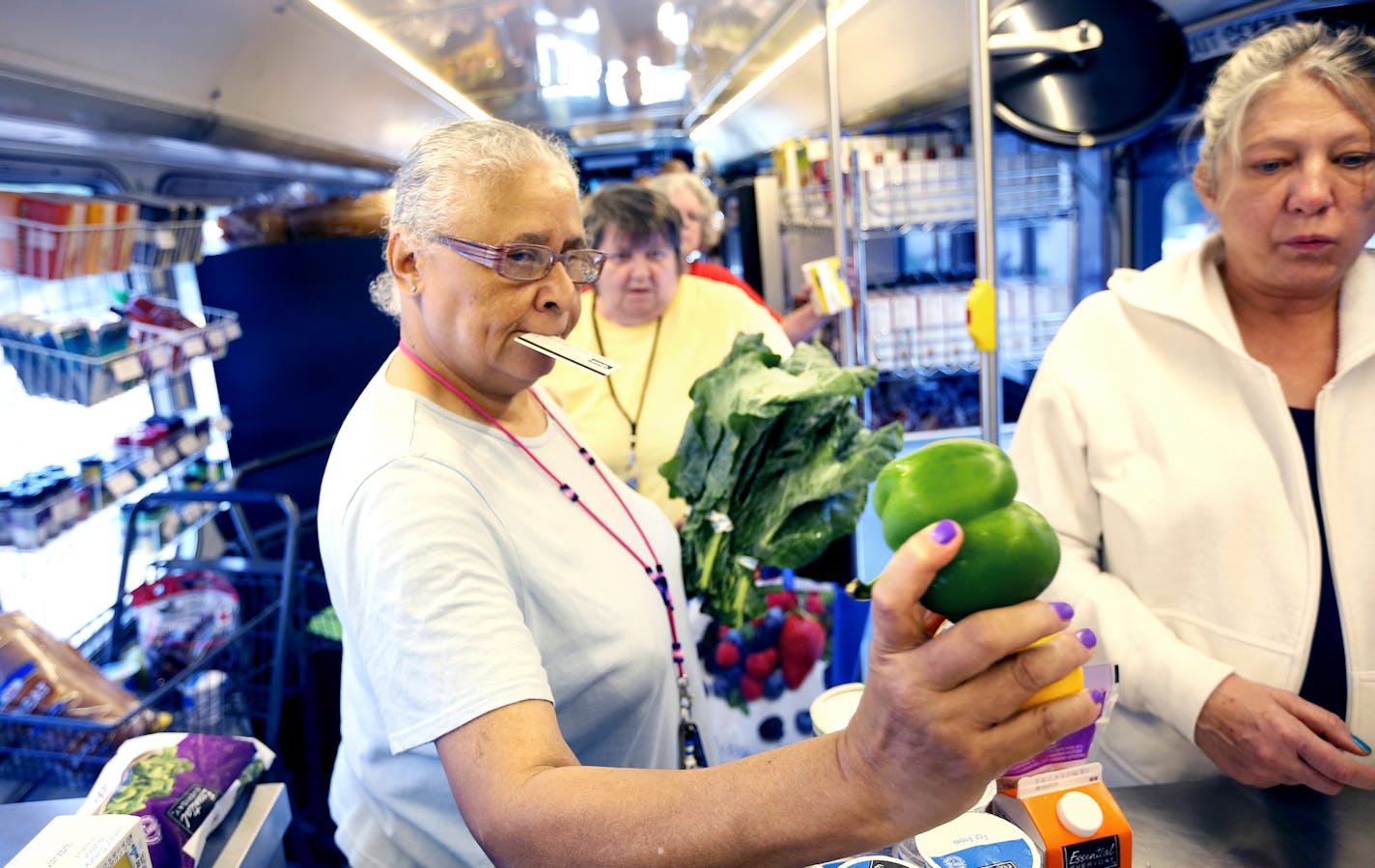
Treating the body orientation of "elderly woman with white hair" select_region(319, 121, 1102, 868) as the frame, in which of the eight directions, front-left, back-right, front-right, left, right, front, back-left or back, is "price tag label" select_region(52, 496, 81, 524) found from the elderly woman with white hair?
back

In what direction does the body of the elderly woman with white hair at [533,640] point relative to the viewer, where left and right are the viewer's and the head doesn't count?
facing the viewer and to the right of the viewer

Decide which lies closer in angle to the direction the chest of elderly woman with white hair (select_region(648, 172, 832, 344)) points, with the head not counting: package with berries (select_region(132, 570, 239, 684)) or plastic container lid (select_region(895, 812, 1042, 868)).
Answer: the plastic container lid

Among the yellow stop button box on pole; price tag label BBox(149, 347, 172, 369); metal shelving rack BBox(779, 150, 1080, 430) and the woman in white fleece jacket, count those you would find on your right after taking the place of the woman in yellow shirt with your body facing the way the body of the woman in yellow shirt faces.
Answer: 1

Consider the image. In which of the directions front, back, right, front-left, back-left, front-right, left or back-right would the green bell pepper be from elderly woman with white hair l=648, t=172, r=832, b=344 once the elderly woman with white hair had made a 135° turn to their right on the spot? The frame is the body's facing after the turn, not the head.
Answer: back-left

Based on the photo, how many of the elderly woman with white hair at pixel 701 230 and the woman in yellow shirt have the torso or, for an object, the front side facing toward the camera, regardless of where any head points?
2

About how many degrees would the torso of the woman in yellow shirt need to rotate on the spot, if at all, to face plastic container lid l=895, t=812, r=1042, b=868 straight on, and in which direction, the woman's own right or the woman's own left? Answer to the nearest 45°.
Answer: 0° — they already face it

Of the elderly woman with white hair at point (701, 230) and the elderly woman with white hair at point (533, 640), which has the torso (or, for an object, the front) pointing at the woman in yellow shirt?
the elderly woman with white hair at point (701, 230)

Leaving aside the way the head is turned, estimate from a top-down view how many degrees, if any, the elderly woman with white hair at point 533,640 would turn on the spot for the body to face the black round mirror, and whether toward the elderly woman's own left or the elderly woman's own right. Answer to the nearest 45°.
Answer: approximately 90° to the elderly woman's own left
